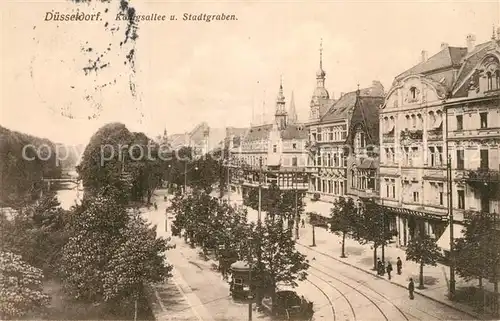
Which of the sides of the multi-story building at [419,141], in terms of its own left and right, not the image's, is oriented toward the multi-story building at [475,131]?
left

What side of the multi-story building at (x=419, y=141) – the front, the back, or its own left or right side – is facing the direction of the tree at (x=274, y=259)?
front

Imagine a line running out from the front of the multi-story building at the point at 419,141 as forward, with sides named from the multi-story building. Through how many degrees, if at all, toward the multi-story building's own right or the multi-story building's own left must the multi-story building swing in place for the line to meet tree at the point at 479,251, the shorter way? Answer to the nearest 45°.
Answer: approximately 45° to the multi-story building's own left

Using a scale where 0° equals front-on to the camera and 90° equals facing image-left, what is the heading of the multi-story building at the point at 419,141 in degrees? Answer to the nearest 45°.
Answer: approximately 45°

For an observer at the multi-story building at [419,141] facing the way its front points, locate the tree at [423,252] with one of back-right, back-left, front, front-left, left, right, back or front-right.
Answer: front-left

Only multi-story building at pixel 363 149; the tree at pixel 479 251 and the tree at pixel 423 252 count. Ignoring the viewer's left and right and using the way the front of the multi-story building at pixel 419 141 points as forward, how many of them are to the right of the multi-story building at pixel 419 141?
1
